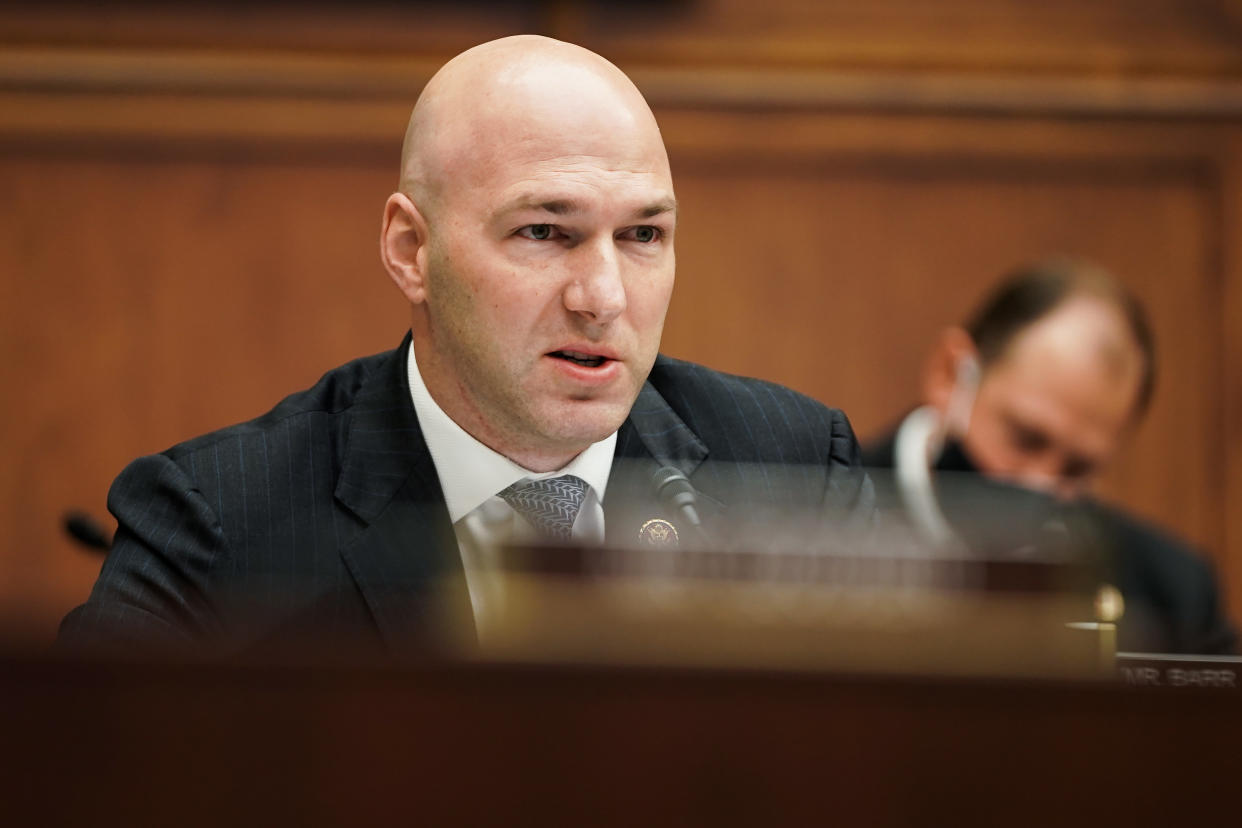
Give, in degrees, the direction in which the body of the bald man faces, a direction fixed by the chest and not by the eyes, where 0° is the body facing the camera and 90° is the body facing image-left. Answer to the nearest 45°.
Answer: approximately 315°

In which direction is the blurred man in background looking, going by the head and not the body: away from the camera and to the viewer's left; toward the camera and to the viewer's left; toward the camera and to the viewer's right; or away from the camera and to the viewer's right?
toward the camera and to the viewer's right

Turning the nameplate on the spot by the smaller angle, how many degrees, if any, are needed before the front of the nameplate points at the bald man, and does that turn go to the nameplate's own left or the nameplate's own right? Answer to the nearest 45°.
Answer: approximately 135° to the nameplate's own right

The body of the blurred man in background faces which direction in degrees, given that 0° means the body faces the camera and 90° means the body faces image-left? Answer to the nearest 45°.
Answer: approximately 315°

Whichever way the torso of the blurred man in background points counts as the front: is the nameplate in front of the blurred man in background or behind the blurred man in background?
in front

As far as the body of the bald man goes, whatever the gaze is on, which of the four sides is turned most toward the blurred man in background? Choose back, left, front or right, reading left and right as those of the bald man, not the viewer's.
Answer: left

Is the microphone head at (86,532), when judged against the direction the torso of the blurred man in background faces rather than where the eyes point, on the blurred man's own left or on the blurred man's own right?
on the blurred man's own right

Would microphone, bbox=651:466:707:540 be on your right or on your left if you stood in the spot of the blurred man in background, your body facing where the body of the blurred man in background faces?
on your right
